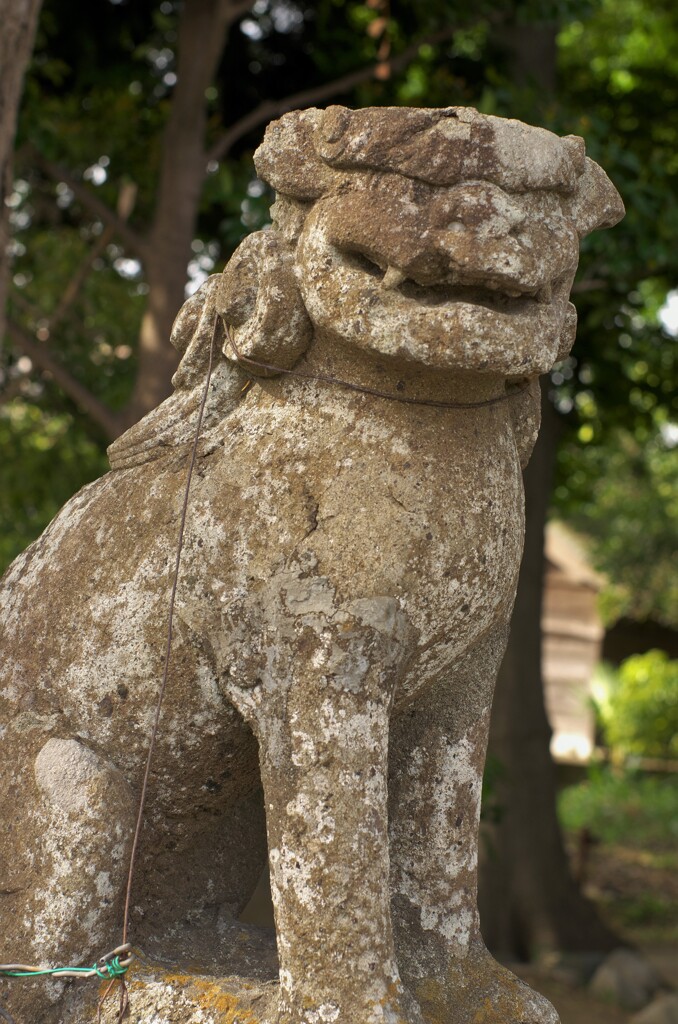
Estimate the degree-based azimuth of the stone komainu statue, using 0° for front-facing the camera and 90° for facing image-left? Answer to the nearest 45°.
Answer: approximately 315°

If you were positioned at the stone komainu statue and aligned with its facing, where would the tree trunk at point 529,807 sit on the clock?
The tree trunk is roughly at 8 o'clock from the stone komainu statue.

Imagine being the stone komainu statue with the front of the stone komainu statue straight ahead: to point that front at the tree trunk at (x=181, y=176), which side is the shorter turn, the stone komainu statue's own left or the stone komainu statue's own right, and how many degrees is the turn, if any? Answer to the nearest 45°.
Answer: approximately 135° to the stone komainu statue's own left
